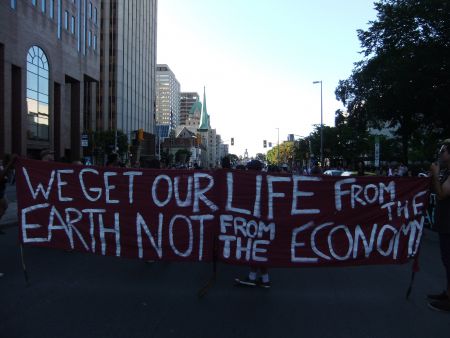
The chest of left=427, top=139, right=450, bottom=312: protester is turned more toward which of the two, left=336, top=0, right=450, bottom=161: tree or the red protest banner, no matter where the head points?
the red protest banner

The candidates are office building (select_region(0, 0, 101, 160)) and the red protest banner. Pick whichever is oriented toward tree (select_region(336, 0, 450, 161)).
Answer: the office building

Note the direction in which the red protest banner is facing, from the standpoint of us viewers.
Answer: facing the viewer

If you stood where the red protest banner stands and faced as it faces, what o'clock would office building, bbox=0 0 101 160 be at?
The office building is roughly at 5 o'clock from the red protest banner.

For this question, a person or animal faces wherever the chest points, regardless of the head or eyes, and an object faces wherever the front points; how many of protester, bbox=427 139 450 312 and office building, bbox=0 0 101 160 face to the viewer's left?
1

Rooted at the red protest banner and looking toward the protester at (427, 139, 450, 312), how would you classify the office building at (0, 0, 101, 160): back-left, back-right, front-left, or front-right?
back-left

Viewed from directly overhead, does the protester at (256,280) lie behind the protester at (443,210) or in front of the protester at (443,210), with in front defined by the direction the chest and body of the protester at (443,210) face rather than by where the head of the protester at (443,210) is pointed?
in front

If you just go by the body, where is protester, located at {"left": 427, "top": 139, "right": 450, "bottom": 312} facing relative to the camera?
to the viewer's left

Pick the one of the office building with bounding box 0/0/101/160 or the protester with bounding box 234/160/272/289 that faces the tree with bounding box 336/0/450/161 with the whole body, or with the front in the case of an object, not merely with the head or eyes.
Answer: the office building

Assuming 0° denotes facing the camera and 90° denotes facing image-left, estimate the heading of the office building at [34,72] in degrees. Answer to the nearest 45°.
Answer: approximately 315°

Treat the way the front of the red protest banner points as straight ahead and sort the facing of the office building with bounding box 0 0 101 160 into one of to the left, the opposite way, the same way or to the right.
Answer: to the left

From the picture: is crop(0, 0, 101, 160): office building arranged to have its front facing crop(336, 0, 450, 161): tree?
yes

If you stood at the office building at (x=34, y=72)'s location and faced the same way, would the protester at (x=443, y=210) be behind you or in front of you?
in front

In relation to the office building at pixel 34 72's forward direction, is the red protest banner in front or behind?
in front
